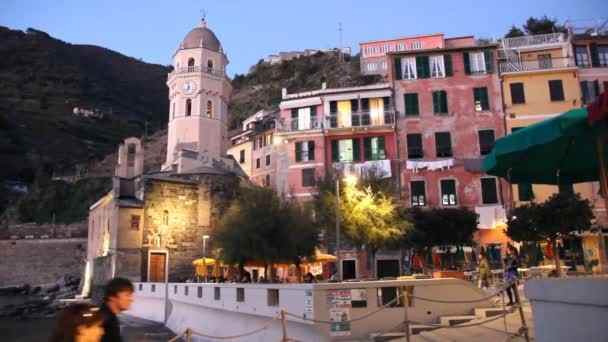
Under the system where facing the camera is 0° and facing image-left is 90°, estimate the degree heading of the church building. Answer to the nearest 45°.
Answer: approximately 0°

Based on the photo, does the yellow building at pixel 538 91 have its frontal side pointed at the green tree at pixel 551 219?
yes

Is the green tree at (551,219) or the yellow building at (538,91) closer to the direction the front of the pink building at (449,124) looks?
the green tree
